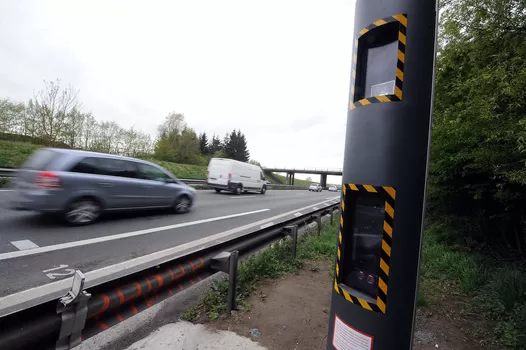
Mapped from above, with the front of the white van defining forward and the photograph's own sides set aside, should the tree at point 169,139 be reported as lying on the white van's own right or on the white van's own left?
on the white van's own left

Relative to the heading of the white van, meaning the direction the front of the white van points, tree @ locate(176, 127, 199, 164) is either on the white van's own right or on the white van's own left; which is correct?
on the white van's own left

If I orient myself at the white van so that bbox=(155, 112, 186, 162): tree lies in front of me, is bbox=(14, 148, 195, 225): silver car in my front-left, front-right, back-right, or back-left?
back-left

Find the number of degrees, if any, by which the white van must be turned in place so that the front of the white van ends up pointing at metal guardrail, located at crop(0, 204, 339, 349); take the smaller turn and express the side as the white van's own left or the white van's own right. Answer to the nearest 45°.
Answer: approximately 135° to the white van's own right

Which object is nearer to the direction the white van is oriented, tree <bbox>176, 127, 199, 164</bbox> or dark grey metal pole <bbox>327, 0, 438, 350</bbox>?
the tree

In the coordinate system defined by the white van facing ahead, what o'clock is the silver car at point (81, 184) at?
The silver car is roughly at 5 o'clock from the white van.

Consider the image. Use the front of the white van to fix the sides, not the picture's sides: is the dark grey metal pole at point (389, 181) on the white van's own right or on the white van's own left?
on the white van's own right

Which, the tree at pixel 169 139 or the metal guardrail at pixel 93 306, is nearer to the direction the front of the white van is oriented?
the tree

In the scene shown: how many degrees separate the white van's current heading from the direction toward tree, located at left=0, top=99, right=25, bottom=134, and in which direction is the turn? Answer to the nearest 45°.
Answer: approximately 135° to its left

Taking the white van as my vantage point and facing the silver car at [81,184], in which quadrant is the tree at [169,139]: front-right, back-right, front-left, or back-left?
back-right

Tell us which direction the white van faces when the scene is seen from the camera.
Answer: facing away from the viewer and to the right of the viewer
